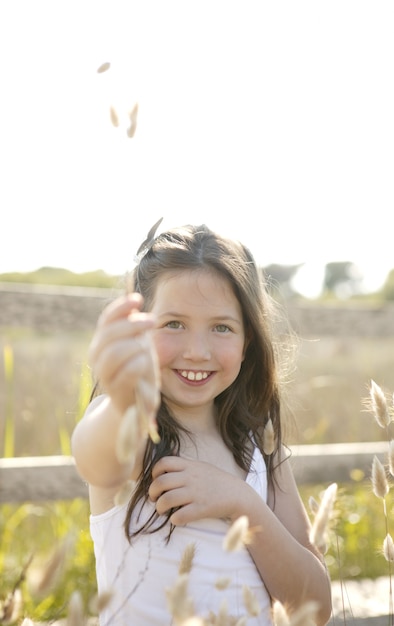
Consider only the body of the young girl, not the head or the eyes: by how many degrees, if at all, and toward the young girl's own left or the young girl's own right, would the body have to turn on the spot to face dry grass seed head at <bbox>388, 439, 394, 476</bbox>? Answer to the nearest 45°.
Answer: approximately 45° to the young girl's own left

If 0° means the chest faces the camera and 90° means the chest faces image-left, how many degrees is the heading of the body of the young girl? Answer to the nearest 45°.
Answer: approximately 0°

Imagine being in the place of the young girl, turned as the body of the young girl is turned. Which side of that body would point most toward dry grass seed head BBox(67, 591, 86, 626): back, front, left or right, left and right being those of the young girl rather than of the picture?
front
